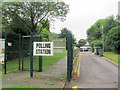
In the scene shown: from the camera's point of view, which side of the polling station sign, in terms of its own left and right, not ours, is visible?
front

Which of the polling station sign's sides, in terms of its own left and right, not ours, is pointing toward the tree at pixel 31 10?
back
